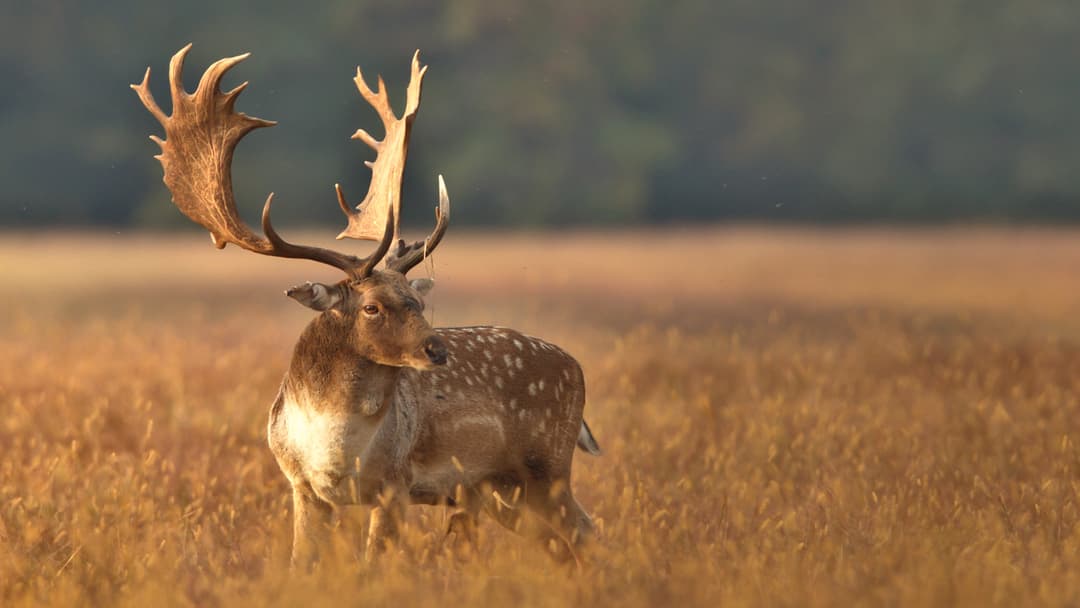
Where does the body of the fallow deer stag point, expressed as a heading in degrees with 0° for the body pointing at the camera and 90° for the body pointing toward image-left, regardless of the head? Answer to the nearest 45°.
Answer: approximately 45°
